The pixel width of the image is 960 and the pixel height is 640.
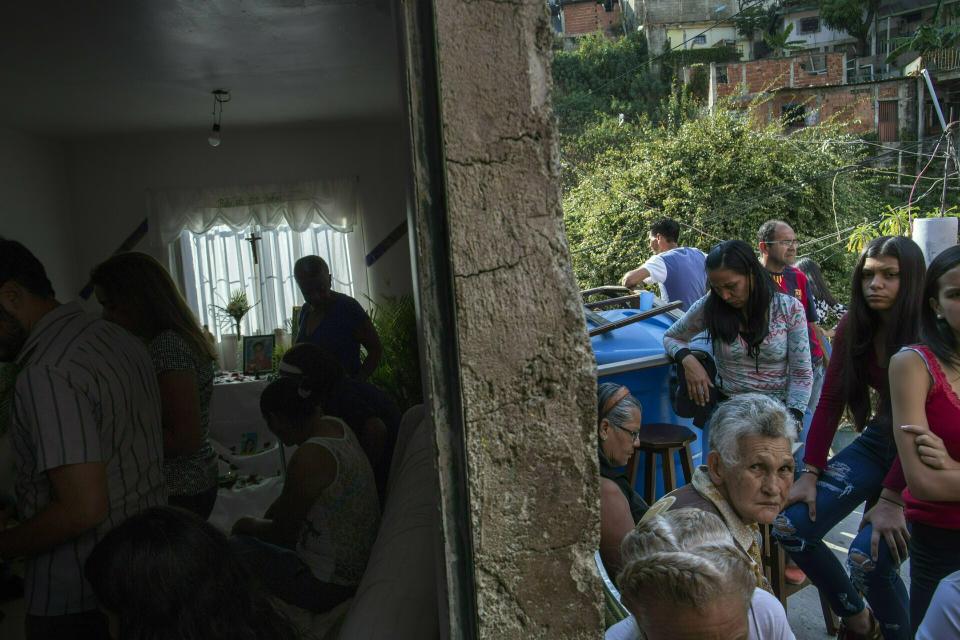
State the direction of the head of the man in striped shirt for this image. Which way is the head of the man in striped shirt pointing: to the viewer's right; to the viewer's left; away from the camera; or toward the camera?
to the viewer's left

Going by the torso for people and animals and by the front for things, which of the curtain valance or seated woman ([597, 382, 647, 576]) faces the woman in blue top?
the curtain valance

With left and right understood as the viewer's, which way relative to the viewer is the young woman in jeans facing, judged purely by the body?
facing the viewer and to the left of the viewer

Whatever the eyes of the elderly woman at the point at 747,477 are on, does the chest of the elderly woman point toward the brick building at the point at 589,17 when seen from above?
no

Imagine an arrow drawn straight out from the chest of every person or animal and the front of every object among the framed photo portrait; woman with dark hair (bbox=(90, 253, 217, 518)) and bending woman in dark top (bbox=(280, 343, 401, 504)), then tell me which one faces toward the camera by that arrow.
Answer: the framed photo portrait

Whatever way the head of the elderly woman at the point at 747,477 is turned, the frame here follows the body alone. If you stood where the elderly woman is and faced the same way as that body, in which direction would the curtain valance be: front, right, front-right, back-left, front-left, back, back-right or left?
back

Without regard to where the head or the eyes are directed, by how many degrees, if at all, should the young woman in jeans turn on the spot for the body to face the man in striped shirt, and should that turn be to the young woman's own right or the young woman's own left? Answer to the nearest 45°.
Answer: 0° — they already face them

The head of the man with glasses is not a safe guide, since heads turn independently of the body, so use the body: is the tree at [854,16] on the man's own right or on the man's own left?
on the man's own left

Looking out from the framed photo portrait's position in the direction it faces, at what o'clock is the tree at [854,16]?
The tree is roughly at 8 o'clock from the framed photo portrait.

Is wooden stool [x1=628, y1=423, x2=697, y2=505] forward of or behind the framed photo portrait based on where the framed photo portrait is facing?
forward

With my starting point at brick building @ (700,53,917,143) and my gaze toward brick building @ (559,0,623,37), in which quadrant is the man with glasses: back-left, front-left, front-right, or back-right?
back-left

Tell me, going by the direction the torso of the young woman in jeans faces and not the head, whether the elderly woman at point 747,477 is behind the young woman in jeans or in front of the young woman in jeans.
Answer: in front

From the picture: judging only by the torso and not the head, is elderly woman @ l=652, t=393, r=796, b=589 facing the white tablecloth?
no

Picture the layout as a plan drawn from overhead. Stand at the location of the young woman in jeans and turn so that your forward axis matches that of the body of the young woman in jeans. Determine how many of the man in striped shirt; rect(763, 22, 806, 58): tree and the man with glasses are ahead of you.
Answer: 1

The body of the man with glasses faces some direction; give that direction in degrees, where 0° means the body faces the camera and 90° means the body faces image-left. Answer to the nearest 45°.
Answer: approximately 315°

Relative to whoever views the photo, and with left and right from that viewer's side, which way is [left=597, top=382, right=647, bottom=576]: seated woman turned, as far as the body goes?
facing to the right of the viewer

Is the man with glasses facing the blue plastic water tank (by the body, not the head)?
no
